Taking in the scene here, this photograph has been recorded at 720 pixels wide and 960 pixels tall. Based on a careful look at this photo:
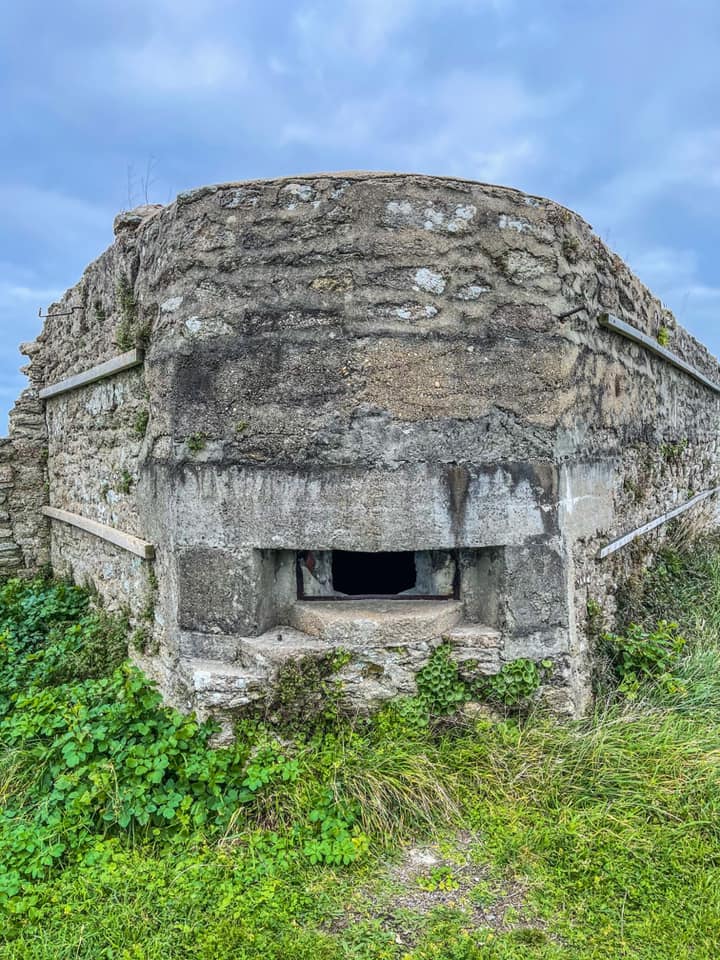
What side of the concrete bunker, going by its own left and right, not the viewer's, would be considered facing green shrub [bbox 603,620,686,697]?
left

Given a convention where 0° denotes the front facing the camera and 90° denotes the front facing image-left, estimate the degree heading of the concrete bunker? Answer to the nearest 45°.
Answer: approximately 0°

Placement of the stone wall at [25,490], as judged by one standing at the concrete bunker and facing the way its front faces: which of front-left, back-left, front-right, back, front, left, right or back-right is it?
back-right
